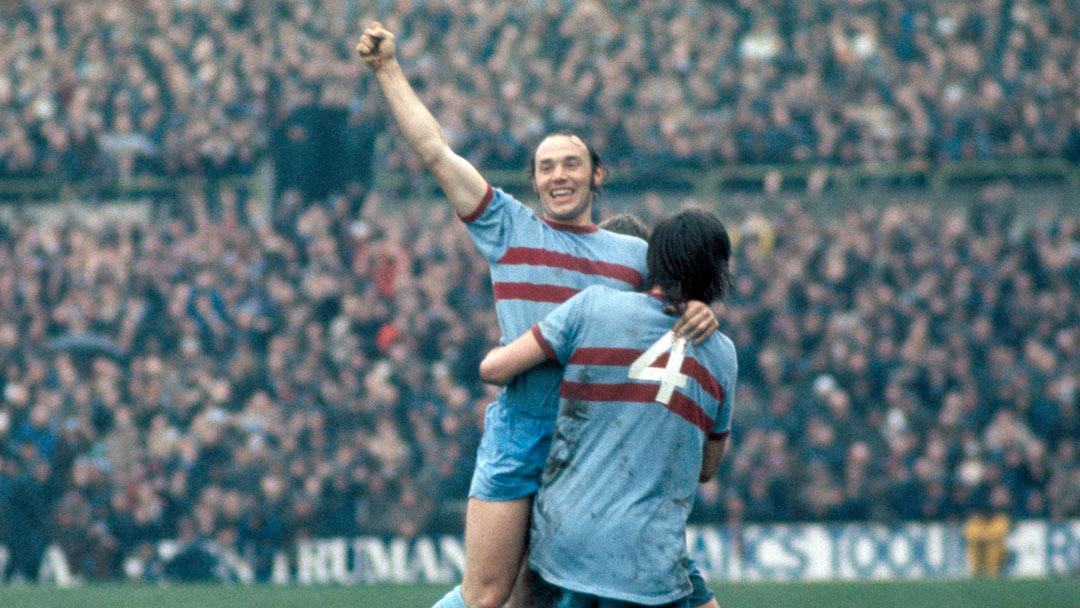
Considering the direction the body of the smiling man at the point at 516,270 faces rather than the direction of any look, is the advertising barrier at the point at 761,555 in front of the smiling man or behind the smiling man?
behind

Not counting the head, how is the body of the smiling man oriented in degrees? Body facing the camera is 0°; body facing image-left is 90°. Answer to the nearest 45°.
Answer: approximately 0°
